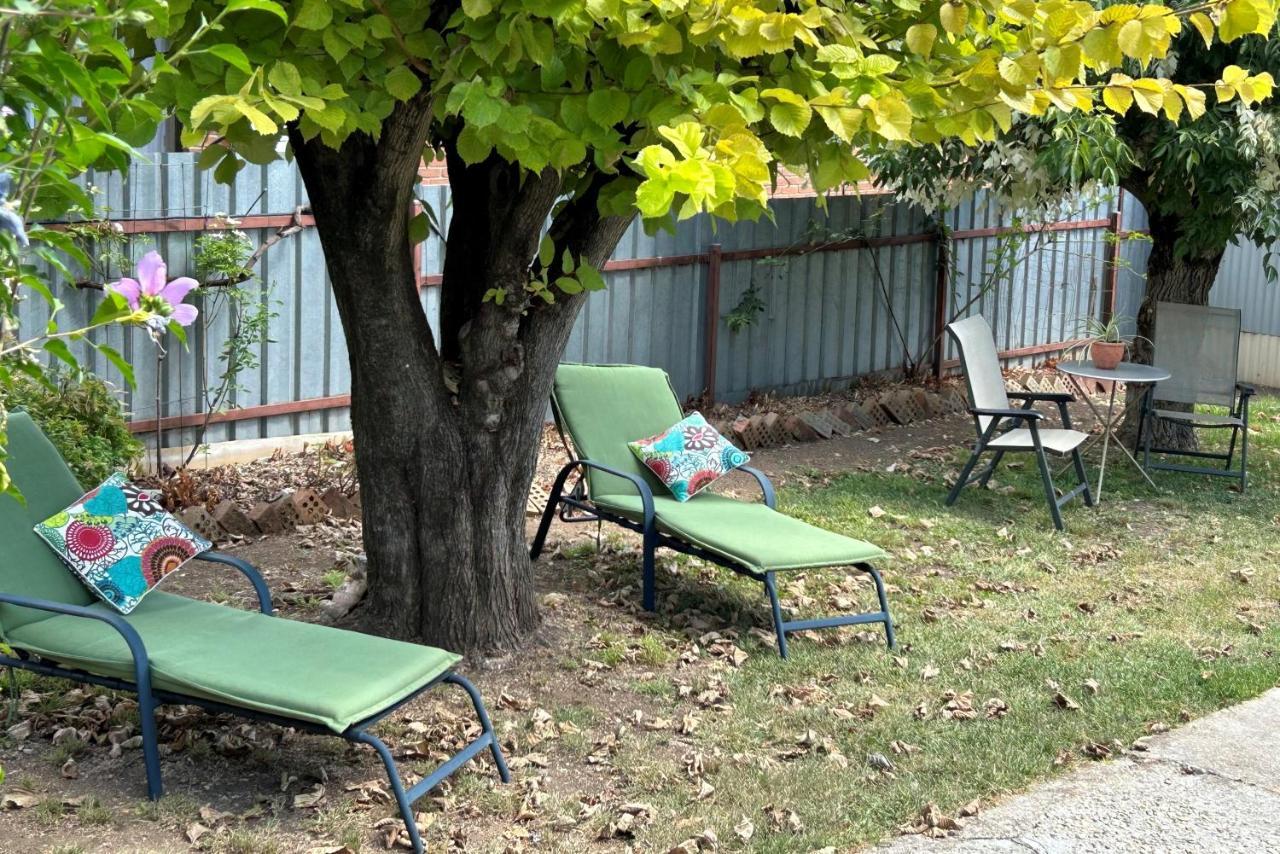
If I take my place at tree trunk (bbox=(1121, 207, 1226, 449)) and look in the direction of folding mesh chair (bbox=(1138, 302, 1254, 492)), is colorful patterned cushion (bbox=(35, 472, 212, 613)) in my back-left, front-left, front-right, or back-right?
front-right

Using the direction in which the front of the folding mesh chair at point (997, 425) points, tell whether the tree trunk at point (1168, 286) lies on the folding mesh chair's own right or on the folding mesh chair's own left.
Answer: on the folding mesh chair's own left

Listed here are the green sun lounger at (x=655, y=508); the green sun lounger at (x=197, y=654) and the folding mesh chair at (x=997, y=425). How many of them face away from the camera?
0

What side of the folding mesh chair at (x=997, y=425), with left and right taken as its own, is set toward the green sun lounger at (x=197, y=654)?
right

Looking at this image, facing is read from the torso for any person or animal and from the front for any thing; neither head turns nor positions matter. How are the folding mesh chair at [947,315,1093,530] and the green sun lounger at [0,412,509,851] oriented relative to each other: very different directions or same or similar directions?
same or similar directions

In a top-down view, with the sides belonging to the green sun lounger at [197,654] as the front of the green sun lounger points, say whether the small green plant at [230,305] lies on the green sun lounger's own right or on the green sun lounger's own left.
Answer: on the green sun lounger's own left

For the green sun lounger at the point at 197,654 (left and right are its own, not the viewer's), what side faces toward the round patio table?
left

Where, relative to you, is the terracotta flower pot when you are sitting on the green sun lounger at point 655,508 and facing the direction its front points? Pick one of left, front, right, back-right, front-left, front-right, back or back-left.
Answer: left

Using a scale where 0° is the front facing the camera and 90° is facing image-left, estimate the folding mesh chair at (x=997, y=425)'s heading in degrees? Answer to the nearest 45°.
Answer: approximately 315°

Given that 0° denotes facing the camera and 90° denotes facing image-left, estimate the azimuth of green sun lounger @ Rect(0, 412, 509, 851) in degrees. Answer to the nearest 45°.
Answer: approximately 315°

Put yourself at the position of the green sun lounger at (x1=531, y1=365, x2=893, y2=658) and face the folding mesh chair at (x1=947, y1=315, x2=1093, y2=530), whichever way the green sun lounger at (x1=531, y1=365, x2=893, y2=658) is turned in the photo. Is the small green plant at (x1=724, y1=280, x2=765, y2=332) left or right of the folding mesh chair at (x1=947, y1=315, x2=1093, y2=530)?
left

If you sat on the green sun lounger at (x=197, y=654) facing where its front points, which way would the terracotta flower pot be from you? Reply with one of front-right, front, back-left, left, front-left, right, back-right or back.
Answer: left

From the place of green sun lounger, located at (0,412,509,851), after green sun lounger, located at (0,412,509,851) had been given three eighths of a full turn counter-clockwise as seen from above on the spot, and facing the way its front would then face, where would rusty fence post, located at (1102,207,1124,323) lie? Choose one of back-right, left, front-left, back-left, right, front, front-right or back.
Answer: front-right

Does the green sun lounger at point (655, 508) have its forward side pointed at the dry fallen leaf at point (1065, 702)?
yes

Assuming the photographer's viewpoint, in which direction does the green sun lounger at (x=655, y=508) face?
facing the viewer and to the right of the viewer

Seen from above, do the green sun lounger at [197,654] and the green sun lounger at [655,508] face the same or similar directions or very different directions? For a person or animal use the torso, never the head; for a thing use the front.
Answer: same or similar directions
